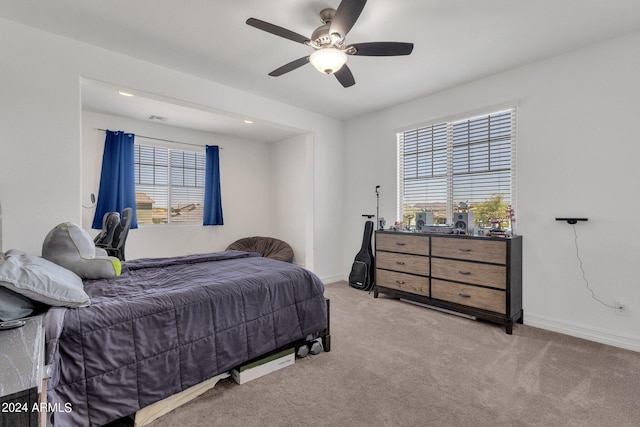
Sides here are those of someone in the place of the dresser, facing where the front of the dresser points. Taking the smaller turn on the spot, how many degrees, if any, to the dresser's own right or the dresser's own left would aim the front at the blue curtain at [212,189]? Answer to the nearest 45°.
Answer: approximately 45° to the dresser's own right

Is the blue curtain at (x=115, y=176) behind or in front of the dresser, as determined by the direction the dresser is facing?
in front

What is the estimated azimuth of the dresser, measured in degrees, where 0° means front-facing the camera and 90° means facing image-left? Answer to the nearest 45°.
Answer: approximately 45°

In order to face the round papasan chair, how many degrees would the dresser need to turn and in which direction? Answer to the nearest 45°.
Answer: approximately 45° to its right

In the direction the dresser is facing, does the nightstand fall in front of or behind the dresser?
in front

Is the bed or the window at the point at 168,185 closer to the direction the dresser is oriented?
the bed

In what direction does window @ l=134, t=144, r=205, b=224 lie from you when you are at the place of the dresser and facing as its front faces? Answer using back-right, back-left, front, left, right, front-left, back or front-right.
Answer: front-right

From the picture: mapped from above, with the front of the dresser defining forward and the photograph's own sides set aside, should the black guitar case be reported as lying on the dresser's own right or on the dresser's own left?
on the dresser's own right

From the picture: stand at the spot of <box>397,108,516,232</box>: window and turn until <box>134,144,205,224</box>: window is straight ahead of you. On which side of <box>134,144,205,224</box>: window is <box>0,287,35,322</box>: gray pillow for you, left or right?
left

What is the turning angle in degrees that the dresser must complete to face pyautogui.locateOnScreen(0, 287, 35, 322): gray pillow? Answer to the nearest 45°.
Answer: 0° — it already faces it
